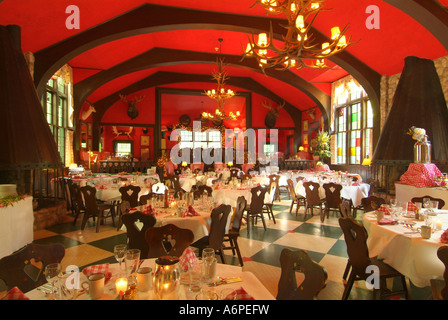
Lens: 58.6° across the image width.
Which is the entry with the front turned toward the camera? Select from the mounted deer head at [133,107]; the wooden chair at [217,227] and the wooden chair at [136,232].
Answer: the mounted deer head

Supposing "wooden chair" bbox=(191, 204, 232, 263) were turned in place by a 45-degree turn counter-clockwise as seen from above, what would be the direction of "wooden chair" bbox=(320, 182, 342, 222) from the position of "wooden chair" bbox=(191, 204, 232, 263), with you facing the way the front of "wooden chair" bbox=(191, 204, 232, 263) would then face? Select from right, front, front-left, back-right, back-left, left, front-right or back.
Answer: back-right

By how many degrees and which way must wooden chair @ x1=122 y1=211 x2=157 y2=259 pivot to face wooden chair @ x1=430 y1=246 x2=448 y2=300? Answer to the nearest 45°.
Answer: approximately 135° to its right

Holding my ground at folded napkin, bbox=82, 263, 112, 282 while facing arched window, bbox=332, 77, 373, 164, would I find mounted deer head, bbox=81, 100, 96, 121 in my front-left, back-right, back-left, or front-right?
front-left

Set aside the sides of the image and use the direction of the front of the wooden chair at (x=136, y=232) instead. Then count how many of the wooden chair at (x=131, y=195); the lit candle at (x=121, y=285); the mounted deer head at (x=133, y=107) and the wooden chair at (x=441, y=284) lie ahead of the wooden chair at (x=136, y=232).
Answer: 2

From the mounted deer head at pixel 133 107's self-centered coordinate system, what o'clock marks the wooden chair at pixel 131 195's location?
The wooden chair is roughly at 12 o'clock from the mounted deer head.

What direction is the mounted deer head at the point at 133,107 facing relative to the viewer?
toward the camera

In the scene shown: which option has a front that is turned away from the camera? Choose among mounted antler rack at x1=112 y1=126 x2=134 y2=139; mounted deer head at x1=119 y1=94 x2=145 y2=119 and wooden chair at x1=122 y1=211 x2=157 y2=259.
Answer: the wooden chair

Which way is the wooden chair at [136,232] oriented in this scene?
away from the camera

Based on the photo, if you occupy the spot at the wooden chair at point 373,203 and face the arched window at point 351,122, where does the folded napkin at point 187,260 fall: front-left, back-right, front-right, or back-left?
back-left

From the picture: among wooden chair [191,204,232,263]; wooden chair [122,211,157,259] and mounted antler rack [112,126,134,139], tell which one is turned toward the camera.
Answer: the mounted antler rack

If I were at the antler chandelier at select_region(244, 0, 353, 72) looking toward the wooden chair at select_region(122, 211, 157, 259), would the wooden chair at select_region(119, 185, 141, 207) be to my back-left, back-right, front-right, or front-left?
front-right

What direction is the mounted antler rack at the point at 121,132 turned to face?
toward the camera

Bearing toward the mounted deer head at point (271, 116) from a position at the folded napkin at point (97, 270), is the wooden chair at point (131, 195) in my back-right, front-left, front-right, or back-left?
front-left

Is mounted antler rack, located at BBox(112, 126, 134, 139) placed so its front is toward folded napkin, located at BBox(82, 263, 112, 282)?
yes

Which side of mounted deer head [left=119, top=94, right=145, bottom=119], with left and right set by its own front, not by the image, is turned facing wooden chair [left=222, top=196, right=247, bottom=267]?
front

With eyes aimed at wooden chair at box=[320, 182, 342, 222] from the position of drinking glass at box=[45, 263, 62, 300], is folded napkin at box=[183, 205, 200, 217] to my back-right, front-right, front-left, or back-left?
front-left

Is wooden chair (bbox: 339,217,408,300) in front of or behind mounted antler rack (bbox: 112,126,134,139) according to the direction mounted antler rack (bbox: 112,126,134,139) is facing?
in front
